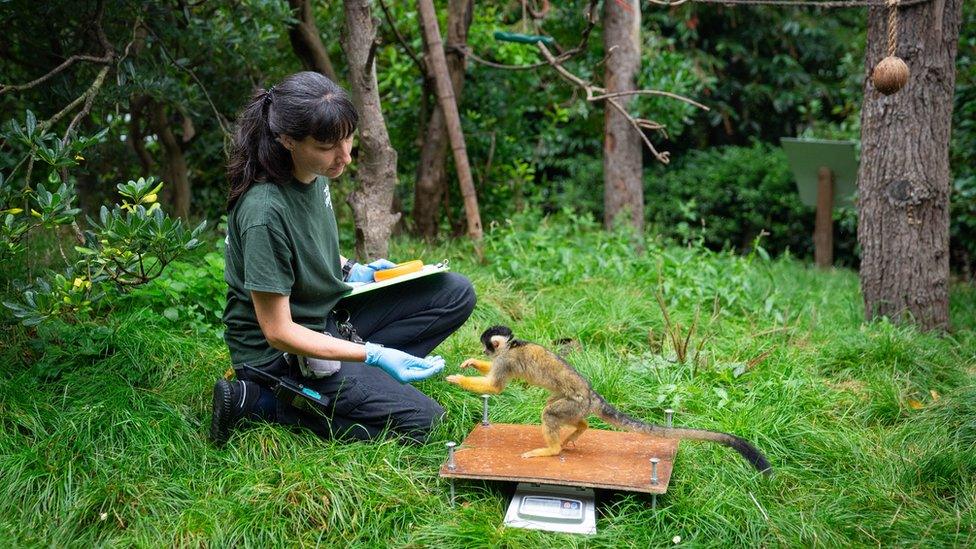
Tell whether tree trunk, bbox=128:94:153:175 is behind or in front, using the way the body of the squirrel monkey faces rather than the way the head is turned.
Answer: in front

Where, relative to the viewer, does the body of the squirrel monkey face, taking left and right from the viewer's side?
facing to the left of the viewer

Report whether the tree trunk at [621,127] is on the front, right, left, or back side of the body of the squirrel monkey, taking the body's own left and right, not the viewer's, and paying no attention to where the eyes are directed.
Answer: right

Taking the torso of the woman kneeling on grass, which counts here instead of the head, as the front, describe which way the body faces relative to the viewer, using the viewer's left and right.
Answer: facing to the right of the viewer

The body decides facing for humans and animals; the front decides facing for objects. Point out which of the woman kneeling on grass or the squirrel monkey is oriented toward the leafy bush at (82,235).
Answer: the squirrel monkey

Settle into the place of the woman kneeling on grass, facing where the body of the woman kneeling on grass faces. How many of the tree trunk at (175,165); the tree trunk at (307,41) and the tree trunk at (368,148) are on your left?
3

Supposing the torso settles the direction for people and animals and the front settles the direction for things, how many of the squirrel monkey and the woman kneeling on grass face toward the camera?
0

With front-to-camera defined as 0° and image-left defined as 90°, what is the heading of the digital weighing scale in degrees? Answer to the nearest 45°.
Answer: approximately 0°

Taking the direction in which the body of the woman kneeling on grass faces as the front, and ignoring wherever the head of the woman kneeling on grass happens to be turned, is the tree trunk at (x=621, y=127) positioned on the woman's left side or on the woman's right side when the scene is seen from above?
on the woman's left side

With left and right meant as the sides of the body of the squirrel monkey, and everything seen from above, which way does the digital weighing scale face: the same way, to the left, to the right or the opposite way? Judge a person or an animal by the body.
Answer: to the left

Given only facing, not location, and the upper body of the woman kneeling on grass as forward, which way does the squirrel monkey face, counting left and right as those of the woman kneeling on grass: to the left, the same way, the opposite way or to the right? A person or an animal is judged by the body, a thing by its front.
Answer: the opposite way

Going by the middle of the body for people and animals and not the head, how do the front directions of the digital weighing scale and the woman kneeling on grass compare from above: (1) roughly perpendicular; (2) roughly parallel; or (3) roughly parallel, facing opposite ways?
roughly perpendicular
